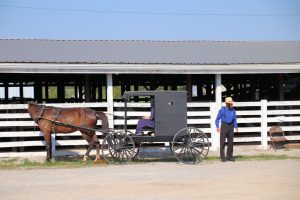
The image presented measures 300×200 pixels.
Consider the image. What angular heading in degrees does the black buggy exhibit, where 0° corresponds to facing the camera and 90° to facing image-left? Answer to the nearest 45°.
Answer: approximately 90°

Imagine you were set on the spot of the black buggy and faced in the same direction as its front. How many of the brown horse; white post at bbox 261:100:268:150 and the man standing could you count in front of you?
1

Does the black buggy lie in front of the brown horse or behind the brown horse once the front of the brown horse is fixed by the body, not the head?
behind

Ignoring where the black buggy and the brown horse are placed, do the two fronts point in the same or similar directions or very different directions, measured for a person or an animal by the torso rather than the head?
same or similar directions

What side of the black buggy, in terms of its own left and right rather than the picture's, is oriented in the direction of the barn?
right

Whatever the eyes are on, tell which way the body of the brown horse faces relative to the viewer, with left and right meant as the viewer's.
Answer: facing to the left of the viewer

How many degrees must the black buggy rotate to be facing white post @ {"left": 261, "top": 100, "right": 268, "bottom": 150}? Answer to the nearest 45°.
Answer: approximately 135° to its right

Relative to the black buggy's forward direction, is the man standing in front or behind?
behind

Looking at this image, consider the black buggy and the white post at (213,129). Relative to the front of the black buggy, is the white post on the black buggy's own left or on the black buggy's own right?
on the black buggy's own right

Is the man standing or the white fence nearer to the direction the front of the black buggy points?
the white fence

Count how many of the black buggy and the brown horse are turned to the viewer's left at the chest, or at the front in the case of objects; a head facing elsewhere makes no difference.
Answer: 2
